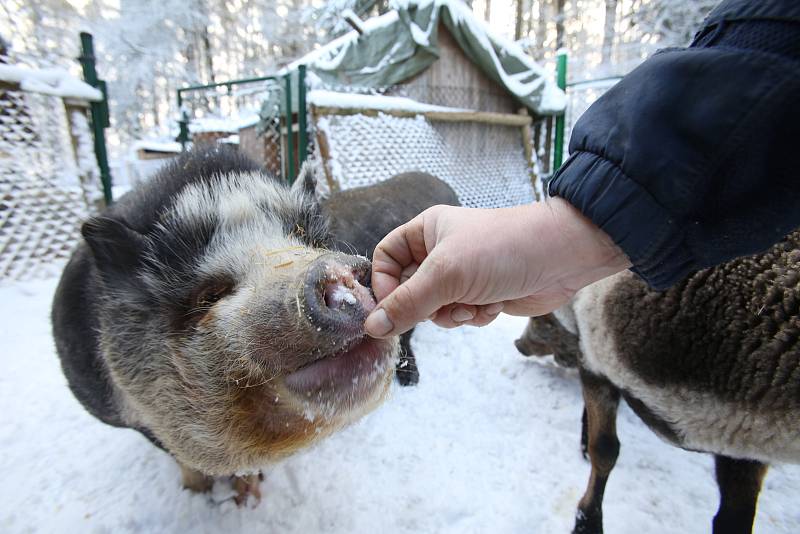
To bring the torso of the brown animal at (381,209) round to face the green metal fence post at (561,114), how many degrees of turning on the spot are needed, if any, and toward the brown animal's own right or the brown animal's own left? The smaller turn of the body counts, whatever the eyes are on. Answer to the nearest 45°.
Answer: approximately 135° to the brown animal's own right

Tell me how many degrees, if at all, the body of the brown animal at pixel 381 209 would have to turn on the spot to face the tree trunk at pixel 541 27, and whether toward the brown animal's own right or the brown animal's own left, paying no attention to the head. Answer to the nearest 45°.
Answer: approximately 90° to the brown animal's own right

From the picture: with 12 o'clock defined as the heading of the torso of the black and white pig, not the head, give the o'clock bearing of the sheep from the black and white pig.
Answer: The sheep is roughly at 11 o'clock from the black and white pig.

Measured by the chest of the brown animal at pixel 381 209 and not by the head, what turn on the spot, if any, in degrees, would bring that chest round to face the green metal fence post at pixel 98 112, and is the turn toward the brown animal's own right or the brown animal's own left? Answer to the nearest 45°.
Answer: approximately 45° to the brown animal's own right

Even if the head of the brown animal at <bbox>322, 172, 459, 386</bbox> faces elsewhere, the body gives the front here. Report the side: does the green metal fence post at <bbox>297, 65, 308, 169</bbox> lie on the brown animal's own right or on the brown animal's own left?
on the brown animal's own right

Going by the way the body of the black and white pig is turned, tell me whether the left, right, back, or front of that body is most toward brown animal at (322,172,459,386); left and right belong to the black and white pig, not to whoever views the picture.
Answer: left

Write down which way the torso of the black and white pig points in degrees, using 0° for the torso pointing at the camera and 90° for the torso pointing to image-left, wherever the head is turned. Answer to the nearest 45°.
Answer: approximately 315°

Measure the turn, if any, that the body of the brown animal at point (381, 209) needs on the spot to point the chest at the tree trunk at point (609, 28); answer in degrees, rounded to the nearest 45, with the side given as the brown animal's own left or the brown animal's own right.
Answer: approximately 135° to the brown animal's own right

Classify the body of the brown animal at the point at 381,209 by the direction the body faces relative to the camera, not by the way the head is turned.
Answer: to the viewer's left

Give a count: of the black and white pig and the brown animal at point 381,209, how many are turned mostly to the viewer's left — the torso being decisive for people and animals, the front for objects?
1
